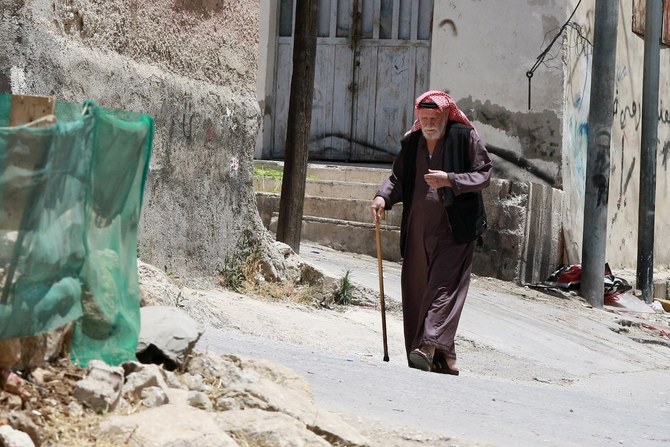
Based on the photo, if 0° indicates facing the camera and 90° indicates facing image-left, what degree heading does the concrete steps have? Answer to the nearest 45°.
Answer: approximately 0°

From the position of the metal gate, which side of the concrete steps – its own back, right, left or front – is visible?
back

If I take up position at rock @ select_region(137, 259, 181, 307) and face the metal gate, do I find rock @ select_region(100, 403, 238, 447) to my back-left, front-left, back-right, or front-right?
back-right

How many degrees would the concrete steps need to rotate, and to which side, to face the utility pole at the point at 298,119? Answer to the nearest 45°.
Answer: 0° — it already faces it

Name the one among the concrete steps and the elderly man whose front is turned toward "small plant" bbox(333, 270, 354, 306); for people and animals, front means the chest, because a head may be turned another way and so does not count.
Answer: the concrete steps

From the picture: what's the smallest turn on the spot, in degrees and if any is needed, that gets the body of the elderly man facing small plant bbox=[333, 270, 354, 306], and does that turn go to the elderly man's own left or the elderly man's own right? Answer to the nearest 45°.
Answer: approximately 135° to the elderly man's own right

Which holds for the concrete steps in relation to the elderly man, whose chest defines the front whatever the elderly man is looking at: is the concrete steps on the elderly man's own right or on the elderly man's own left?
on the elderly man's own right

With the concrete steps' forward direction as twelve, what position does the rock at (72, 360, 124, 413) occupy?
The rock is roughly at 12 o'clock from the concrete steps.

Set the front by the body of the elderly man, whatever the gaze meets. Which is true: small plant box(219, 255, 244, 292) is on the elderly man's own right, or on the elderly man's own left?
on the elderly man's own right

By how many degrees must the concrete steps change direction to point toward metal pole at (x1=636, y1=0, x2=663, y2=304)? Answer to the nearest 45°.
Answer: approximately 45° to its left
